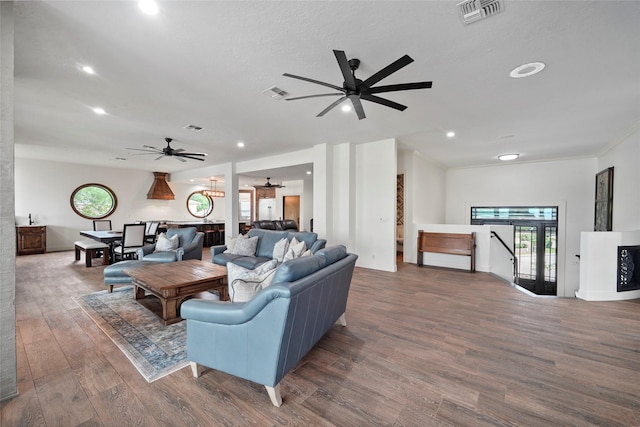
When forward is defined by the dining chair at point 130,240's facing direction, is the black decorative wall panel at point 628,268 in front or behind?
behind

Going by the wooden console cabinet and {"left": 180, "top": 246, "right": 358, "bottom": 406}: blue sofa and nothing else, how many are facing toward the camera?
1

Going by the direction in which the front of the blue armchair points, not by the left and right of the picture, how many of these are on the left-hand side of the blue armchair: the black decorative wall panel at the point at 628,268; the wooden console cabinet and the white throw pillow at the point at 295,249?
2

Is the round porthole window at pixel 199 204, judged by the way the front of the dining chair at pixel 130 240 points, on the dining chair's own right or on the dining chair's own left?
on the dining chair's own right

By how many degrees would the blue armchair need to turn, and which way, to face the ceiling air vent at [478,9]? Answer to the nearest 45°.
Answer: approximately 45° to its left

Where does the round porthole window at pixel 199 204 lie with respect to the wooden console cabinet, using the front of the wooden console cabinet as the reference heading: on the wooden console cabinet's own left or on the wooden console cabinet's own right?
on the wooden console cabinet's own left

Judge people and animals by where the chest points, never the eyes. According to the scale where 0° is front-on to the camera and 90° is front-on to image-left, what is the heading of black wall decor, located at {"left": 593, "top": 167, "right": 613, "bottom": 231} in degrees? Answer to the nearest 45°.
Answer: approximately 45°

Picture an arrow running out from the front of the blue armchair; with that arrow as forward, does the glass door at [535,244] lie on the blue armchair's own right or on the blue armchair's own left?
on the blue armchair's own left

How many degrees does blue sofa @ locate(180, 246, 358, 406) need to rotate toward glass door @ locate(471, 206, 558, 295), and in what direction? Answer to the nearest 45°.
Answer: approximately 90° to its right

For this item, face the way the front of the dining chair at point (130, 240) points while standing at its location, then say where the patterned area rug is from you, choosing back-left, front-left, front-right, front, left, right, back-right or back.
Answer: back-left

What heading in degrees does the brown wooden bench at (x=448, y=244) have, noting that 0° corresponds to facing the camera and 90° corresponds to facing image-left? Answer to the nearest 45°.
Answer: approximately 0°

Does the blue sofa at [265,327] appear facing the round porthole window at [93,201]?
yes
